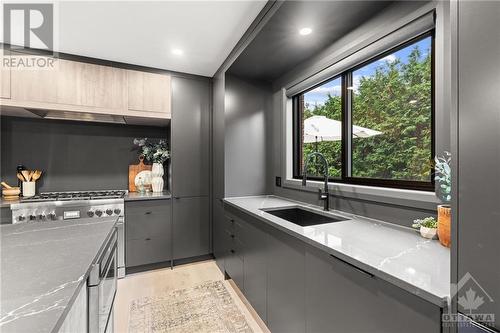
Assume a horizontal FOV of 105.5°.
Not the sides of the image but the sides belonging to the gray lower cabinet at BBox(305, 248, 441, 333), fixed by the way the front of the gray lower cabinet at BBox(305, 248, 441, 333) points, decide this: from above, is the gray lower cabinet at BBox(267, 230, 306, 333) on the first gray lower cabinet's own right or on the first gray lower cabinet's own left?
on the first gray lower cabinet's own right

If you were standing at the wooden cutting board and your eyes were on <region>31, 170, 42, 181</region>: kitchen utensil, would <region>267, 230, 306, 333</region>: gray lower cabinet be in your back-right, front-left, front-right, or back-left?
back-left

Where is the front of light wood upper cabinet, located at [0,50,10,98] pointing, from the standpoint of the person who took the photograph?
facing the viewer

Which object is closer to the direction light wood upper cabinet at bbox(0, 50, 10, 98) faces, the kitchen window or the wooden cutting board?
the kitchen window

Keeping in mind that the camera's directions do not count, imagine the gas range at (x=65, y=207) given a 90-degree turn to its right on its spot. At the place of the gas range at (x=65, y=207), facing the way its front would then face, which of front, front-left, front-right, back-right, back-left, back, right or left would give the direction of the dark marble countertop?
left

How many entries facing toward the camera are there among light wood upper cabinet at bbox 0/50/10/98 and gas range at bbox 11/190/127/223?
2

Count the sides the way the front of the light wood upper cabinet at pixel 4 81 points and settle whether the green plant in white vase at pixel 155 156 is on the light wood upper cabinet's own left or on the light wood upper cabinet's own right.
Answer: on the light wood upper cabinet's own left

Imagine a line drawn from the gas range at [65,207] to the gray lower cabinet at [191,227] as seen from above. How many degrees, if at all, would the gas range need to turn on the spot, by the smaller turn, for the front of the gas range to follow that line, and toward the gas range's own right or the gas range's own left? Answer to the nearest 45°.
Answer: approximately 90° to the gas range's own left

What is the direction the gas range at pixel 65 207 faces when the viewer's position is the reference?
facing the viewer

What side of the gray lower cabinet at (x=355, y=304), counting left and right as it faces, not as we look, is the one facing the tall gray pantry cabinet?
right

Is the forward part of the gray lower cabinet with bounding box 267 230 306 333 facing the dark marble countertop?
yes
